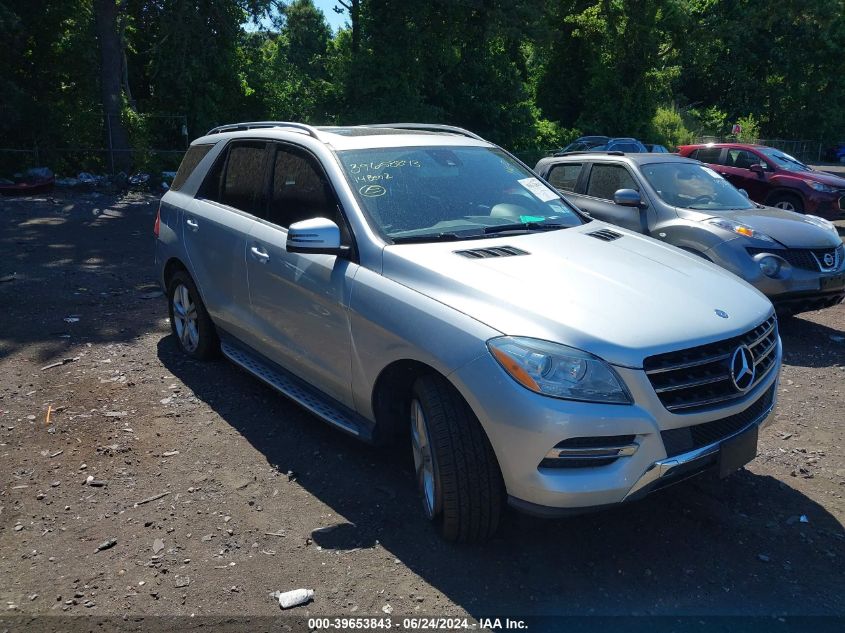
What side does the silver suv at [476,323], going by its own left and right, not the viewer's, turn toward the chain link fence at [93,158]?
back

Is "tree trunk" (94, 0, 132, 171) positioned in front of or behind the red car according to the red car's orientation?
behind

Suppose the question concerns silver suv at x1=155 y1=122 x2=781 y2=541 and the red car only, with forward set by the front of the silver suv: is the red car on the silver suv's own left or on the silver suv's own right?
on the silver suv's own left

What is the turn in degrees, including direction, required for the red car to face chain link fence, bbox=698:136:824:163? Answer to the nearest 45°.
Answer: approximately 135° to its left

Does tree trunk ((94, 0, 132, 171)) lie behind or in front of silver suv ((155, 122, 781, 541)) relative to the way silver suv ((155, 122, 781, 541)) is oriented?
behind

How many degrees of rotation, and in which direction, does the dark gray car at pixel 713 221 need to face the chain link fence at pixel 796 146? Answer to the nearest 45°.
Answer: approximately 135° to its left

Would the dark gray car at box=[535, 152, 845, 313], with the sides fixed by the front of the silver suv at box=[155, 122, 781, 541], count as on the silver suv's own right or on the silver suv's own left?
on the silver suv's own left

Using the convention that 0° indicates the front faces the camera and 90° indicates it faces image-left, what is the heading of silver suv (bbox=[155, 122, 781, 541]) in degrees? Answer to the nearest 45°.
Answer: approximately 315°
